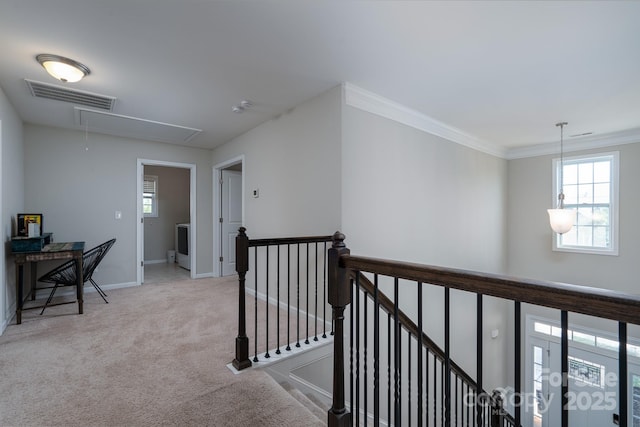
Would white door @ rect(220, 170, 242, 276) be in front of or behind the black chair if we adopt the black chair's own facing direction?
behind

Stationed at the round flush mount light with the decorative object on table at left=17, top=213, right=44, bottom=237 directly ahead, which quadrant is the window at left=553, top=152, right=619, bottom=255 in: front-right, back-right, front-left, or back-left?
back-right

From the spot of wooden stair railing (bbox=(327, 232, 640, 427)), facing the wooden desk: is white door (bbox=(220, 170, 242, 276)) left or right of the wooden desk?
right

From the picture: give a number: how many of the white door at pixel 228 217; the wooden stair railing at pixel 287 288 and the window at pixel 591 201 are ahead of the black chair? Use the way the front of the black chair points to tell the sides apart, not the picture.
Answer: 0

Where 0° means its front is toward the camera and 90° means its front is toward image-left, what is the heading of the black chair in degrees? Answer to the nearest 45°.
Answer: approximately 90°

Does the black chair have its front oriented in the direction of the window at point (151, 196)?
no

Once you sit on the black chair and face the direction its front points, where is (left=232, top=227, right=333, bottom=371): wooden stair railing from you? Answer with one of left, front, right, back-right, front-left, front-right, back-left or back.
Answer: back-left
